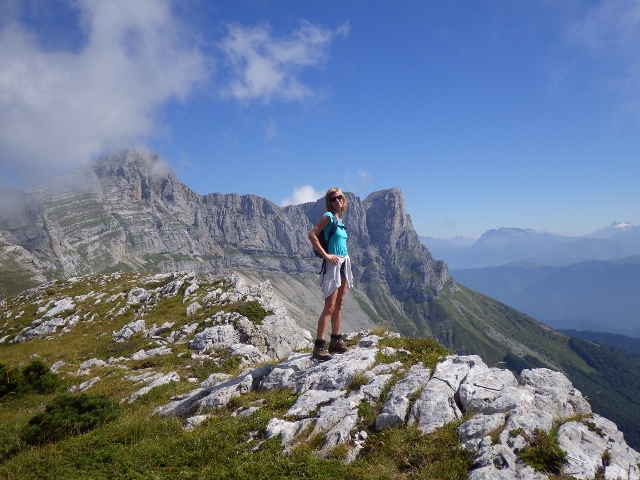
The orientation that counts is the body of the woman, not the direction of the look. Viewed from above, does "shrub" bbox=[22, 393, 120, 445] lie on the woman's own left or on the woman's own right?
on the woman's own right

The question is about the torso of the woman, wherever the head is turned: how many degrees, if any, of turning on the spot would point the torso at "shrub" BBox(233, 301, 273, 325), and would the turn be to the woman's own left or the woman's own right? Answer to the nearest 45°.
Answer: approximately 135° to the woman's own left

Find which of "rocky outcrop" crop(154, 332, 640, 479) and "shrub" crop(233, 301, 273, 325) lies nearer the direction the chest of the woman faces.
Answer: the rocky outcrop

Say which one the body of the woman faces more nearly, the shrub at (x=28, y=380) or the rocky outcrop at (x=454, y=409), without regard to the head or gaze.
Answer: the rocky outcrop

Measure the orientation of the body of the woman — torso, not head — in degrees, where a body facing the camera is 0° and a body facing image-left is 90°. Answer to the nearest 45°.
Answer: approximately 315°
